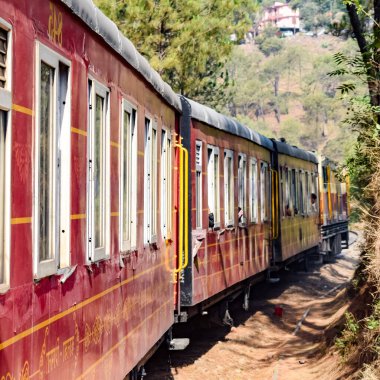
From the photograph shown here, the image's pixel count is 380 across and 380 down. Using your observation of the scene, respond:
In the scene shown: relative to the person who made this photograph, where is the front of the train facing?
facing away from the viewer and to the right of the viewer
